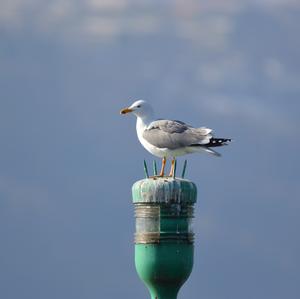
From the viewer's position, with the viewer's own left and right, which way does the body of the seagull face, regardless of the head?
facing to the left of the viewer
